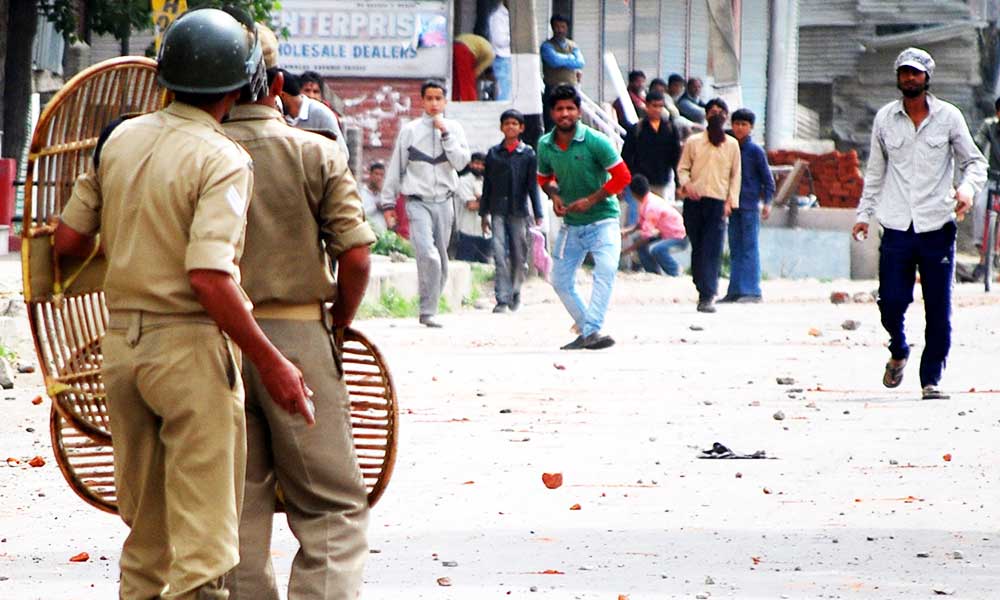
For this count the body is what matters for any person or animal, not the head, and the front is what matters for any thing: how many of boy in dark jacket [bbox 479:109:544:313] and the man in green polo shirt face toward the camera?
2

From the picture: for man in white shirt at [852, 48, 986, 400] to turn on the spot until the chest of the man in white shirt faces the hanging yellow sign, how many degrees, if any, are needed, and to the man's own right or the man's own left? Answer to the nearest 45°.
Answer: approximately 90° to the man's own right

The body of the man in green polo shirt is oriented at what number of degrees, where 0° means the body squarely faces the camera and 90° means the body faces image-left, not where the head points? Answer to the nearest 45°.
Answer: approximately 0°

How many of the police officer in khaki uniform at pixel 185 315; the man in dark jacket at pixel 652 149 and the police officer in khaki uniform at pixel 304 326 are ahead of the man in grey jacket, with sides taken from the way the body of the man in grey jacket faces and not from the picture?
2

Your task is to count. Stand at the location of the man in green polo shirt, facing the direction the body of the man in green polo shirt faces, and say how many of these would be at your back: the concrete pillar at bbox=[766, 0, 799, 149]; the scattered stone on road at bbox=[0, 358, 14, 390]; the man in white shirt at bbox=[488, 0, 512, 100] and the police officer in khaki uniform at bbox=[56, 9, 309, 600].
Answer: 2

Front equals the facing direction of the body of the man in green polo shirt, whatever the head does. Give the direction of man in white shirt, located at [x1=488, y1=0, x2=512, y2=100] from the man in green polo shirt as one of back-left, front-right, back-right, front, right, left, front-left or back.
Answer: back

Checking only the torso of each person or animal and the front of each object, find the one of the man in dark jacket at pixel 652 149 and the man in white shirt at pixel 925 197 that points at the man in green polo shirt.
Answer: the man in dark jacket

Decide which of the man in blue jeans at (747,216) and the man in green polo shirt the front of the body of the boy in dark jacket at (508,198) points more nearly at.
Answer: the man in green polo shirt
